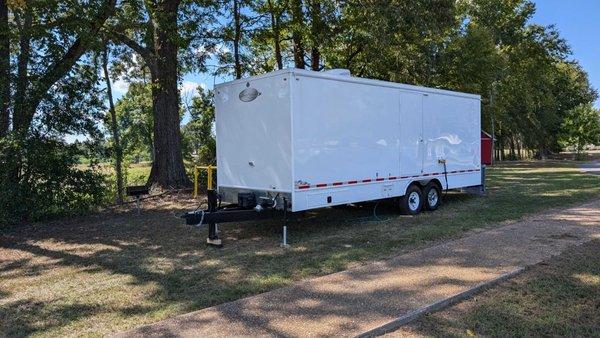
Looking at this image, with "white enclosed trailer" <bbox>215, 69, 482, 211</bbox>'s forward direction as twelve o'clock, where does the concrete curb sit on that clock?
The concrete curb is roughly at 10 o'clock from the white enclosed trailer.

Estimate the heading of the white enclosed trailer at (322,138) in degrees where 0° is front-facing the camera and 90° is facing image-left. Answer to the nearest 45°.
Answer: approximately 45°

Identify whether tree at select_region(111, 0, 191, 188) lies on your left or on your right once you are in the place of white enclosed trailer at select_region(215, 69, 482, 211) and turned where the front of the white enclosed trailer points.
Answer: on your right

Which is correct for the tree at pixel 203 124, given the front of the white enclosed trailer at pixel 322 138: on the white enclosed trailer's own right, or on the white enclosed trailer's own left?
on the white enclosed trailer's own right

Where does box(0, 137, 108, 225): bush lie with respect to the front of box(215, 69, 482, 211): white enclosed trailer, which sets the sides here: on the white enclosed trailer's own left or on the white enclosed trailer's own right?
on the white enclosed trailer's own right

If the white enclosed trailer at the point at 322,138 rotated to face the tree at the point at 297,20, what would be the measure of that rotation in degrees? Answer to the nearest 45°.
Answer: approximately 135° to its right

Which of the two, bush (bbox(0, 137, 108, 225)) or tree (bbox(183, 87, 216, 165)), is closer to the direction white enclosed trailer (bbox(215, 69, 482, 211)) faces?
the bush

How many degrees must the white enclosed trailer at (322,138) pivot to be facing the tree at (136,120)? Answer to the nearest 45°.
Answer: approximately 90° to its right
